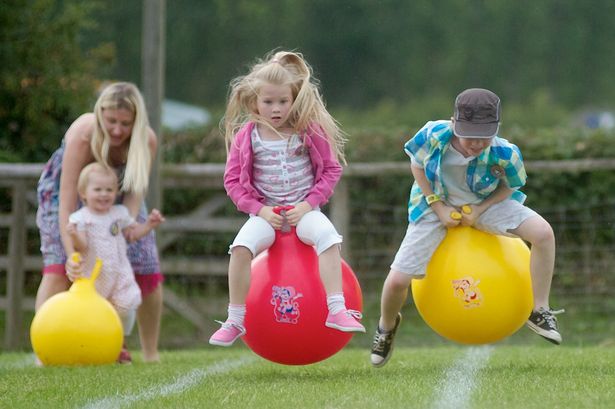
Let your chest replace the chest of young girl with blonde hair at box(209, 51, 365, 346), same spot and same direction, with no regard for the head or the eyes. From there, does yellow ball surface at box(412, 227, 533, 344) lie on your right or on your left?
on your left

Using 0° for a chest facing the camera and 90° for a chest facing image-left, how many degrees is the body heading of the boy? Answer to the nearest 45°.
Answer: approximately 0°

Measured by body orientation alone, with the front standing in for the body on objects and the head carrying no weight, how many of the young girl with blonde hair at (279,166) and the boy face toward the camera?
2

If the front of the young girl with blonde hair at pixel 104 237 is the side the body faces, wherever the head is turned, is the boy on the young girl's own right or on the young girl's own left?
on the young girl's own left

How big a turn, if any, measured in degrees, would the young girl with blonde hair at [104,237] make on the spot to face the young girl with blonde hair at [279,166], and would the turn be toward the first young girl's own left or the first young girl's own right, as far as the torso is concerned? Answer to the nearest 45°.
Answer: approximately 45° to the first young girl's own left

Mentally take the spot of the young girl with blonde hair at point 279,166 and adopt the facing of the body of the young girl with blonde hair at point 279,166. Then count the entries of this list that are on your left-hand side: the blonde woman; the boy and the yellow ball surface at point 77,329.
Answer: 1

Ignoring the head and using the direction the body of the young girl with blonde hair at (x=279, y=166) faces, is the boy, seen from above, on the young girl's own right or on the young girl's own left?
on the young girl's own left

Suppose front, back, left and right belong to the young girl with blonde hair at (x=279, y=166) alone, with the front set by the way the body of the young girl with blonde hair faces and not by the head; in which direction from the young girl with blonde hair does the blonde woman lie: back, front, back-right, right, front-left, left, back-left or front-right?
back-right

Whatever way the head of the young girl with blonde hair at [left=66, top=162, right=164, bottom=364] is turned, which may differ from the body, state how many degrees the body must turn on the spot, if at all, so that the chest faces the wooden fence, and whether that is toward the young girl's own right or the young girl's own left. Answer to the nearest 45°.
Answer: approximately 180°
